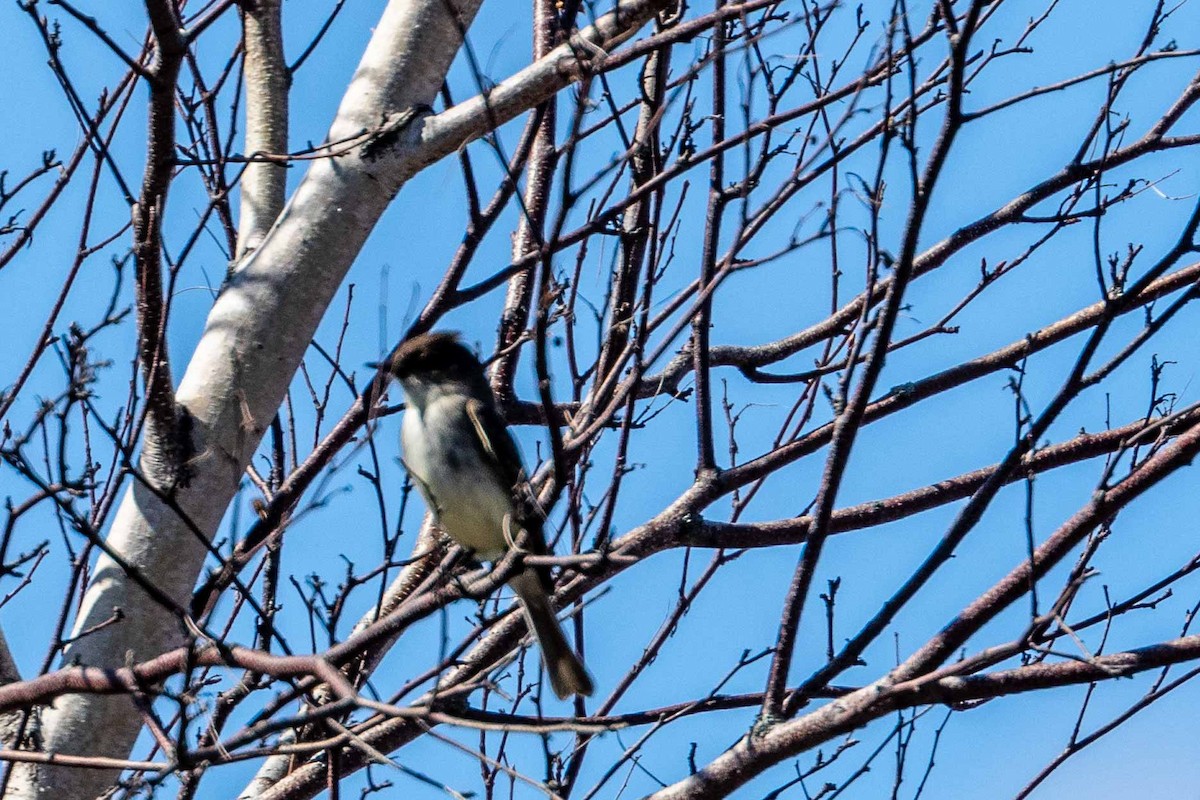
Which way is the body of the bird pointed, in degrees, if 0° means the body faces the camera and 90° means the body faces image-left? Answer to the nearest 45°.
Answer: approximately 45°
